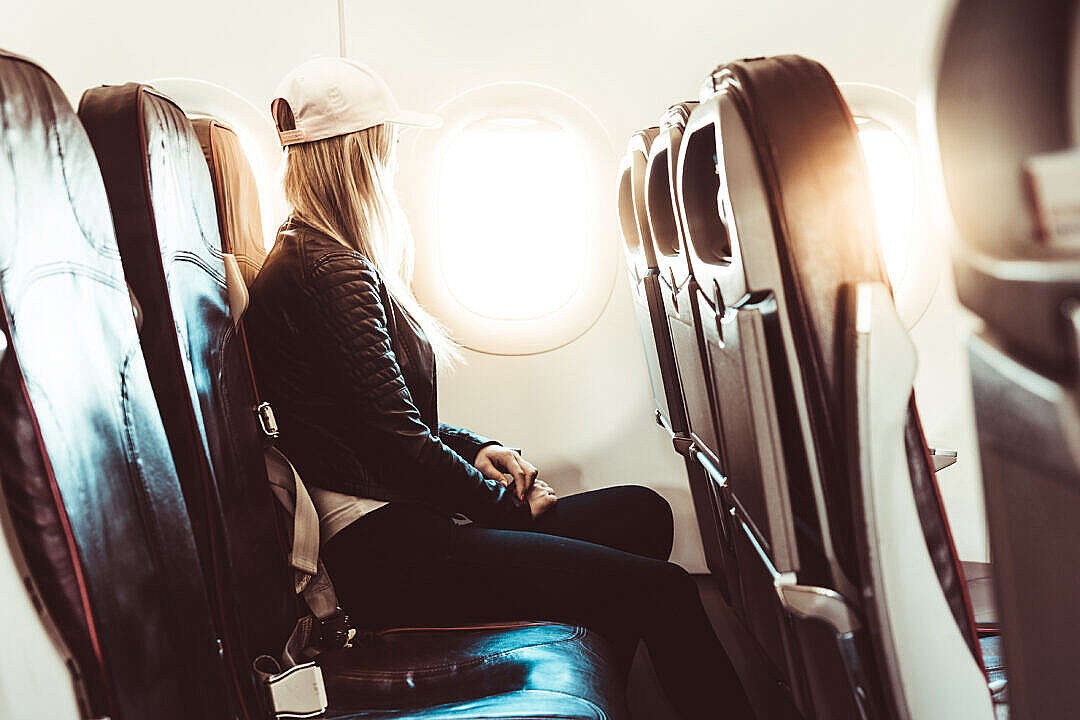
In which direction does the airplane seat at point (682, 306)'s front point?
to the viewer's right

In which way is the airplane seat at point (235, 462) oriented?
to the viewer's right

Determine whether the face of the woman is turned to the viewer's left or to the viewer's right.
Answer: to the viewer's right

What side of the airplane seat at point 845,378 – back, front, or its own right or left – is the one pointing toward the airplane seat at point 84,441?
back

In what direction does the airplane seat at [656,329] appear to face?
to the viewer's right

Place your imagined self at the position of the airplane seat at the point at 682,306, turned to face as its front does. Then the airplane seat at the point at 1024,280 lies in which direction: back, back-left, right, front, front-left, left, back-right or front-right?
right

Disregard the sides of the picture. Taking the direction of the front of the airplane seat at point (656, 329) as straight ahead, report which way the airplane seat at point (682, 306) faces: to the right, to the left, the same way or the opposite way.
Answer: the same way

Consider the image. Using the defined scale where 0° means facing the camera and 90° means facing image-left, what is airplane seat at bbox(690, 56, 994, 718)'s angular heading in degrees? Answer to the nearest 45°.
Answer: approximately 270°

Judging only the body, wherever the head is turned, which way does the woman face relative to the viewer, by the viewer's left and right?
facing to the right of the viewer

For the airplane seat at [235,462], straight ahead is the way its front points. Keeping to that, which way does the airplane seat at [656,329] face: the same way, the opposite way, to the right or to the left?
the same way

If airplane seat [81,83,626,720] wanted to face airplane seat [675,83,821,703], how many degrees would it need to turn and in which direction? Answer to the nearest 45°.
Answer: approximately 45° to its right

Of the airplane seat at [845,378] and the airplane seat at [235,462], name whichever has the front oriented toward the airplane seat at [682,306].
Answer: the airplane seat at [235,462]

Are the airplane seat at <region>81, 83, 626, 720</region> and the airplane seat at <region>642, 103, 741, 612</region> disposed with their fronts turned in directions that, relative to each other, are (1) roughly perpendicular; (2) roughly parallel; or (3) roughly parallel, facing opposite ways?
roughly parallel
